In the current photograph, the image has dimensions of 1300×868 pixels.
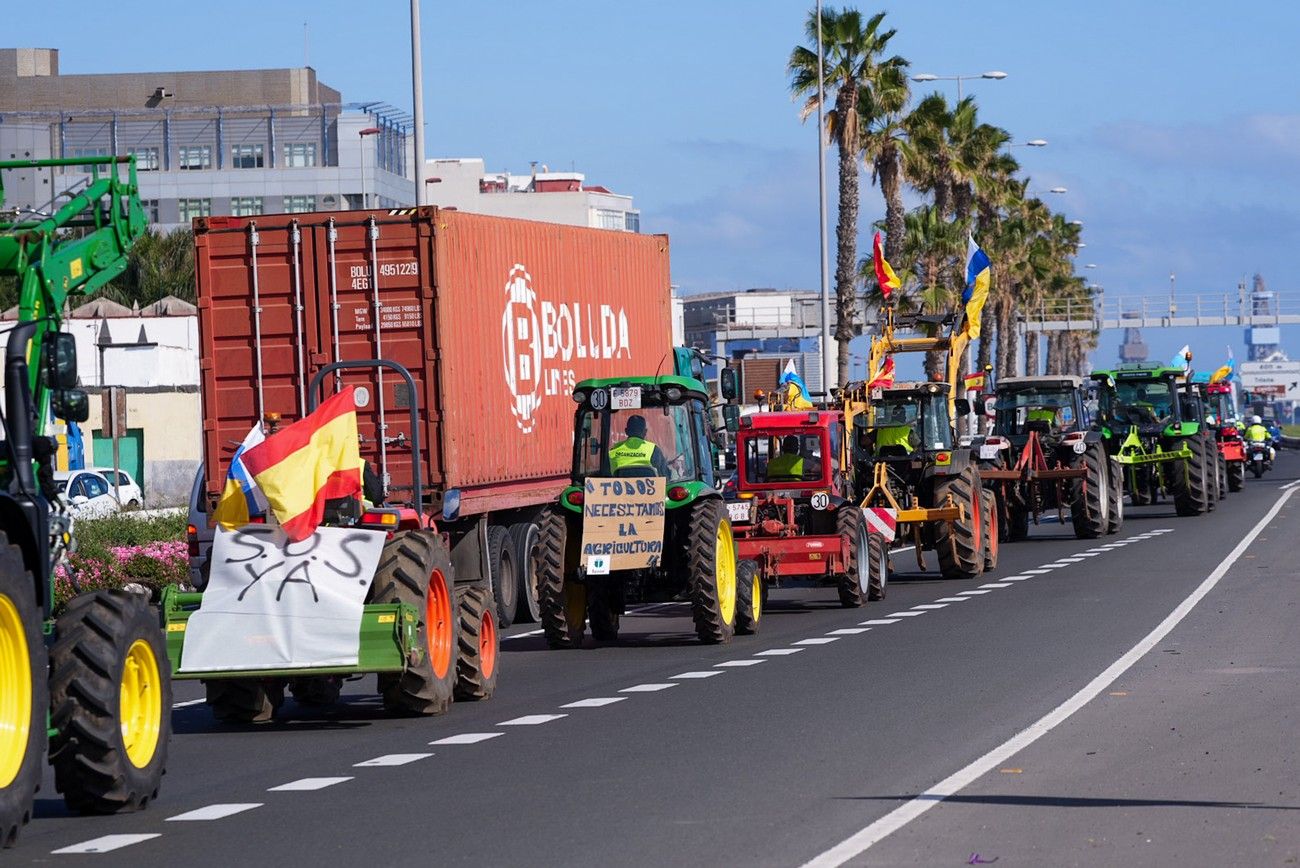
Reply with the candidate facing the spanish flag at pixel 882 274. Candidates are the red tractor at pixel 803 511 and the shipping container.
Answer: the red tractor

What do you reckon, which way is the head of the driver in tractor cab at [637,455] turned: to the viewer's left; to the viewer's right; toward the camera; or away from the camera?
away from the camera

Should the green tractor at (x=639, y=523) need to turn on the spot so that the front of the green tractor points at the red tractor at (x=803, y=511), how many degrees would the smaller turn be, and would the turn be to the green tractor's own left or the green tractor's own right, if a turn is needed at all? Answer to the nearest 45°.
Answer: approximately 45° to the green tractor's own right

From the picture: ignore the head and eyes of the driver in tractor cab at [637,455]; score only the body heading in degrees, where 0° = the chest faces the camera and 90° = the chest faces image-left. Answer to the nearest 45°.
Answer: approximately 180°

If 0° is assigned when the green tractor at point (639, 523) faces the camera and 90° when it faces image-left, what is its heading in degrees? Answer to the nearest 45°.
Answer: approximately 180°

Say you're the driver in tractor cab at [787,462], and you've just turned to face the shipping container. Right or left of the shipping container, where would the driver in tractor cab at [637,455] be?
left

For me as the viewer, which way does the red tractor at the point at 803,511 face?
facing away from the viewer

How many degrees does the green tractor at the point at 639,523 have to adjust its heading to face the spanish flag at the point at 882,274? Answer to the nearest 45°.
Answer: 0° — it already faces it
